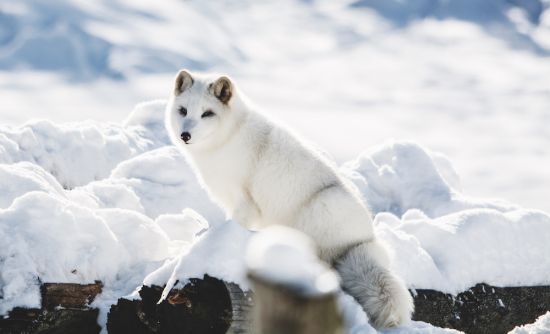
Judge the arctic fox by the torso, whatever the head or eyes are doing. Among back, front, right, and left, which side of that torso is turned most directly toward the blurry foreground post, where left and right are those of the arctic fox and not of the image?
left

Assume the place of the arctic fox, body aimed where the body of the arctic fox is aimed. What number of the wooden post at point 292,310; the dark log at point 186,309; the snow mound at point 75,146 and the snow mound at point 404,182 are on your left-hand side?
2

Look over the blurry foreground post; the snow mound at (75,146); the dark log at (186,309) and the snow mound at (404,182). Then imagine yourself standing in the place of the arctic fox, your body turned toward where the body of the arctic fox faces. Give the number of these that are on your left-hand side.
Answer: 2

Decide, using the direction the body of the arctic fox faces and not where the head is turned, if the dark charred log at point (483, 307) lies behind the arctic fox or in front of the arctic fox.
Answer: behind

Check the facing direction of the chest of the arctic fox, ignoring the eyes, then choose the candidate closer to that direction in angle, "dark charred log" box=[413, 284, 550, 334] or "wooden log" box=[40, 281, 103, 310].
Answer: the wooden log

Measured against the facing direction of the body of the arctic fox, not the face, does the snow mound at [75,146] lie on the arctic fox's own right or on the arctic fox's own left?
on the arctic fox's own right

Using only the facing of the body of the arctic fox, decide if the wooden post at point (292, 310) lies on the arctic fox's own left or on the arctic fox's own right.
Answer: on the arctic fox's own left

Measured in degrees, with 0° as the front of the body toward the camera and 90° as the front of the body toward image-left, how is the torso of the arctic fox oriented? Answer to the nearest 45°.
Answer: approximately 90°

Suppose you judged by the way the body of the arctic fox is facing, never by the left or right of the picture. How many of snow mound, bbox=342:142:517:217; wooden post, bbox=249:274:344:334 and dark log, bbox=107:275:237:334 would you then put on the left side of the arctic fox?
2

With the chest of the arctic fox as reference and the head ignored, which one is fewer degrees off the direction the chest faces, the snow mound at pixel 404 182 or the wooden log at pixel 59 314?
the wooden log

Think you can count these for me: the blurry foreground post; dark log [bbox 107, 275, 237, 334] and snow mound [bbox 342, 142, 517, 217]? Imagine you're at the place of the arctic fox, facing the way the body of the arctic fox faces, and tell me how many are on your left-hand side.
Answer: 2
